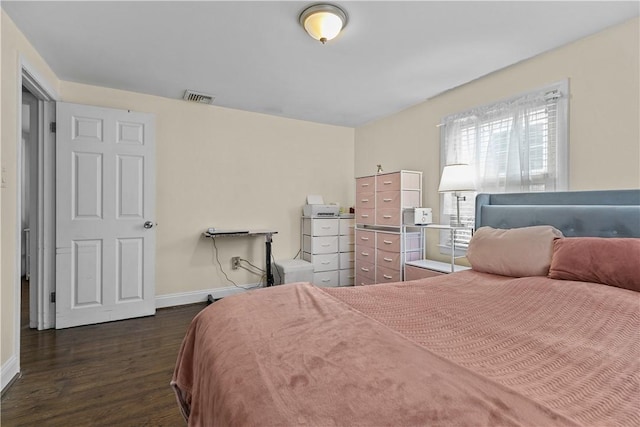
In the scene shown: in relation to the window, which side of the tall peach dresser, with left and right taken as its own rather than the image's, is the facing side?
left

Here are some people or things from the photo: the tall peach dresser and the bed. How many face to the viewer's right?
0

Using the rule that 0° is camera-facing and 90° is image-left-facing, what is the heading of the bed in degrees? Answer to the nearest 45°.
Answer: approximately 45°

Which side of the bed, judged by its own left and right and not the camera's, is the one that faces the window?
back

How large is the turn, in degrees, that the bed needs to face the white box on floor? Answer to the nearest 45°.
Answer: approximately 90° to its right

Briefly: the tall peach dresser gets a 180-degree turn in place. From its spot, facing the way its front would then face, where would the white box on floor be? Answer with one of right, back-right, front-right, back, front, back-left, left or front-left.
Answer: back-left

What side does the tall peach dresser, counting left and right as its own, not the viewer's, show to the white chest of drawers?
right

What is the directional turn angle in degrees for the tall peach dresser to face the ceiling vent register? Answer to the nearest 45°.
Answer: approximately 45° to its right

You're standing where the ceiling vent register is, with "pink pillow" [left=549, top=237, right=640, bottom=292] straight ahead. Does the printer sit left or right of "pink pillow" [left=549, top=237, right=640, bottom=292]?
left

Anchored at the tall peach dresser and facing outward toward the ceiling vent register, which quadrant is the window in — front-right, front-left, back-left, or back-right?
back-left

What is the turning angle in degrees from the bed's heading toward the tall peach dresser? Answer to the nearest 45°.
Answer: approximately 135° to its right

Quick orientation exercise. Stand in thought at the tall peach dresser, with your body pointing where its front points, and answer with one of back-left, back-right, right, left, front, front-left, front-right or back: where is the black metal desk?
front-right

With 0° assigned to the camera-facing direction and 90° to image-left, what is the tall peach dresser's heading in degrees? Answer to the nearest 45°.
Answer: approximately 45°

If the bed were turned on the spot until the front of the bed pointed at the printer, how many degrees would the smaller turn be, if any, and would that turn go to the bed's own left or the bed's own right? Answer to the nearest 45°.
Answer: approximately 90° to the bed's own right

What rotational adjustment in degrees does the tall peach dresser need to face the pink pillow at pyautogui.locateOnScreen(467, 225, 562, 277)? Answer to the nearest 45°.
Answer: approximately 90° to its left
